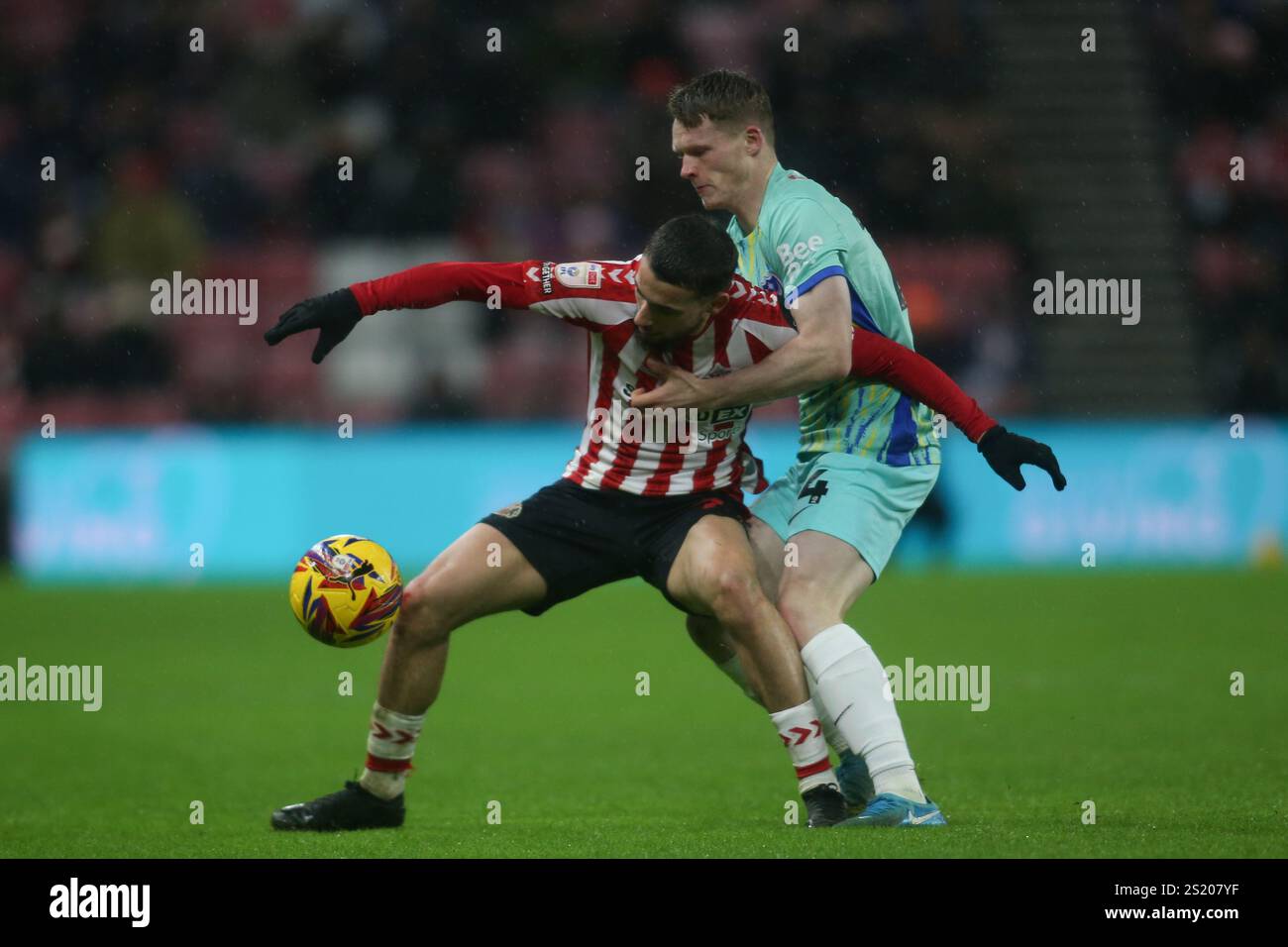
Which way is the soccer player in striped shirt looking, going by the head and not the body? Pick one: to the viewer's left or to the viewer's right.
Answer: to the viewer's left

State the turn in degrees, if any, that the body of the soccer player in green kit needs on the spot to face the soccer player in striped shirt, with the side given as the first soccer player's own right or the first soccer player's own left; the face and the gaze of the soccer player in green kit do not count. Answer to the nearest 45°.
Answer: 0° — they already face them

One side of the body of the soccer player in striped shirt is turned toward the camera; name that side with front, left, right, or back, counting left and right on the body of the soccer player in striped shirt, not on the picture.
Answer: front

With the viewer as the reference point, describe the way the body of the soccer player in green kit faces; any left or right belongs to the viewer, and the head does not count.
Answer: facing to the left of the viewer

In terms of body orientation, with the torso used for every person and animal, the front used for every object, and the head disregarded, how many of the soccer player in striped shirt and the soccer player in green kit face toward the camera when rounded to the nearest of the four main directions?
1

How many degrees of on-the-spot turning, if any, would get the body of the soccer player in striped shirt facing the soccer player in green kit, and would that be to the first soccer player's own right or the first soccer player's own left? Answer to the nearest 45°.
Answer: approximately 90° to the first soccer player's own left

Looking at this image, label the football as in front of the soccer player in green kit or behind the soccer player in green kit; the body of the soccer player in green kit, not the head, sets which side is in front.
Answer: in front

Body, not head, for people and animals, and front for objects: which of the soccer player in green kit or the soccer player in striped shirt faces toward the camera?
the soccer player in striped shirt
